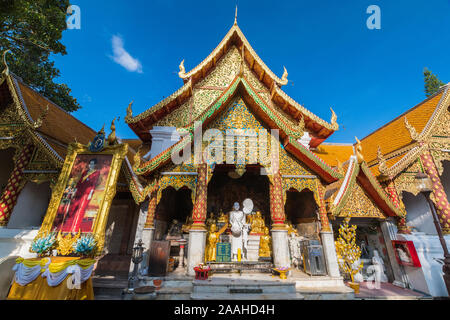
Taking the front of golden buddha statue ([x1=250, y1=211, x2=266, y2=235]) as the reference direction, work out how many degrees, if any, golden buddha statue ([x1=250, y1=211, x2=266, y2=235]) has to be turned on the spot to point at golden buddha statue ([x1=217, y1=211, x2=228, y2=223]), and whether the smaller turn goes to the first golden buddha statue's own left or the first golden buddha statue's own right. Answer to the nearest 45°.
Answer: approximately 90° to the first golden buddha statue's own right

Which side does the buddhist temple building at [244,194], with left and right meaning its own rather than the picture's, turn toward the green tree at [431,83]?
left

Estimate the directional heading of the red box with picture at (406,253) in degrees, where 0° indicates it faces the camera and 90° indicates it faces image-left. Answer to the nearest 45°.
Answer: approximately 45°

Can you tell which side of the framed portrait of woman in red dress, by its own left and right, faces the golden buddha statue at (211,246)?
left

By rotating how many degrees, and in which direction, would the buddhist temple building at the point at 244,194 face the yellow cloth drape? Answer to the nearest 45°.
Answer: approximately 45° to its right

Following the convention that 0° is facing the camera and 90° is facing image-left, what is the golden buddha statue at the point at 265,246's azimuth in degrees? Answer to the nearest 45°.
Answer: approximately 0°

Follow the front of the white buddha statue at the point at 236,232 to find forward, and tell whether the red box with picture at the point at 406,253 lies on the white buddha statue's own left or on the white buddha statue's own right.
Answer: on the white buddha statue's own left

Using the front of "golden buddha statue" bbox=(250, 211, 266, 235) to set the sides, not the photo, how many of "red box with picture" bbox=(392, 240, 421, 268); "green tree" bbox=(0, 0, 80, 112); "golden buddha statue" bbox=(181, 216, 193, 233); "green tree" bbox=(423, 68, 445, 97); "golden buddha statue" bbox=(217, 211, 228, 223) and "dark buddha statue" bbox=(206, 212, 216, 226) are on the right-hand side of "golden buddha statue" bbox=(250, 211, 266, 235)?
4

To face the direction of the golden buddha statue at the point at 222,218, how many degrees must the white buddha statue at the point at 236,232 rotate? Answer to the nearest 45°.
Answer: approximately 135° to its right

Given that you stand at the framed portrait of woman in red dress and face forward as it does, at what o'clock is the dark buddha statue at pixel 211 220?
The dark buddha statue is roughly at 9 o'clock from the framed portrait of woman in red dress.
